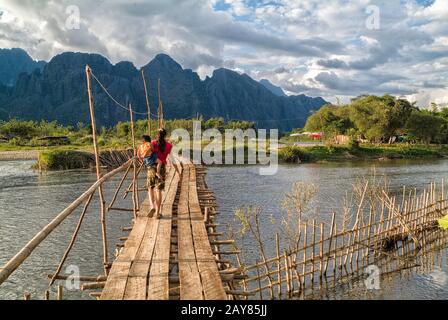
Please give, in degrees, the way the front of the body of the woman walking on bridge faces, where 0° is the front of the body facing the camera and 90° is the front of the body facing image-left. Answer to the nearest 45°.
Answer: approximately 180°
